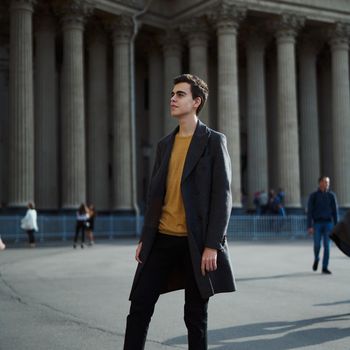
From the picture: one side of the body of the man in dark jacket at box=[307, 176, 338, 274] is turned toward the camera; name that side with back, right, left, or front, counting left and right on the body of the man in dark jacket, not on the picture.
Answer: front

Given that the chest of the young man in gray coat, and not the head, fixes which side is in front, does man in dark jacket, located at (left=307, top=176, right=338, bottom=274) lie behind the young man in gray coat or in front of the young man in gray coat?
behind

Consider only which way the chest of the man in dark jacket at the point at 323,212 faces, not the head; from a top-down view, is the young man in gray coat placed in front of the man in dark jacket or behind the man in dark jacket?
in front

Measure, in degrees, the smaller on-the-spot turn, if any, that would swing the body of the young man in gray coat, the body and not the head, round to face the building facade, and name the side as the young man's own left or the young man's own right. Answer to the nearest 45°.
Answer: approximately 135° to the young man's own right

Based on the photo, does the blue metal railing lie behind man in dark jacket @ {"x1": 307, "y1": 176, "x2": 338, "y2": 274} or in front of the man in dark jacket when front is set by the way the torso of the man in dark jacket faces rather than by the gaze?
behind

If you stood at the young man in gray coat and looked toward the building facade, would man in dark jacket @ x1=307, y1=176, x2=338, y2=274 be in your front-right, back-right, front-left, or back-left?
front-right

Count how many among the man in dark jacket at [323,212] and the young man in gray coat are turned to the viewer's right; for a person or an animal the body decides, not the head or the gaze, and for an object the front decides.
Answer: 0

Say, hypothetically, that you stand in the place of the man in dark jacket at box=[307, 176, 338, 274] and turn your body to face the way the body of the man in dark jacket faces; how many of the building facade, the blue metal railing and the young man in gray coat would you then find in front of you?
1

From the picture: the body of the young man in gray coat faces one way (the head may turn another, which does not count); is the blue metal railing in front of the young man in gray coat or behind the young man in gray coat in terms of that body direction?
behind

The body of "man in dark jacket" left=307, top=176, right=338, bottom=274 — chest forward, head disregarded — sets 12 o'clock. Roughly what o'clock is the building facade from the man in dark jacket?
The building facade is roughly at 5 o'clock from the man in dark jacket.

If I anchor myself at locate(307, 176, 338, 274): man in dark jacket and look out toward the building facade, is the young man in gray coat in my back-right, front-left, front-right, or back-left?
back-left
